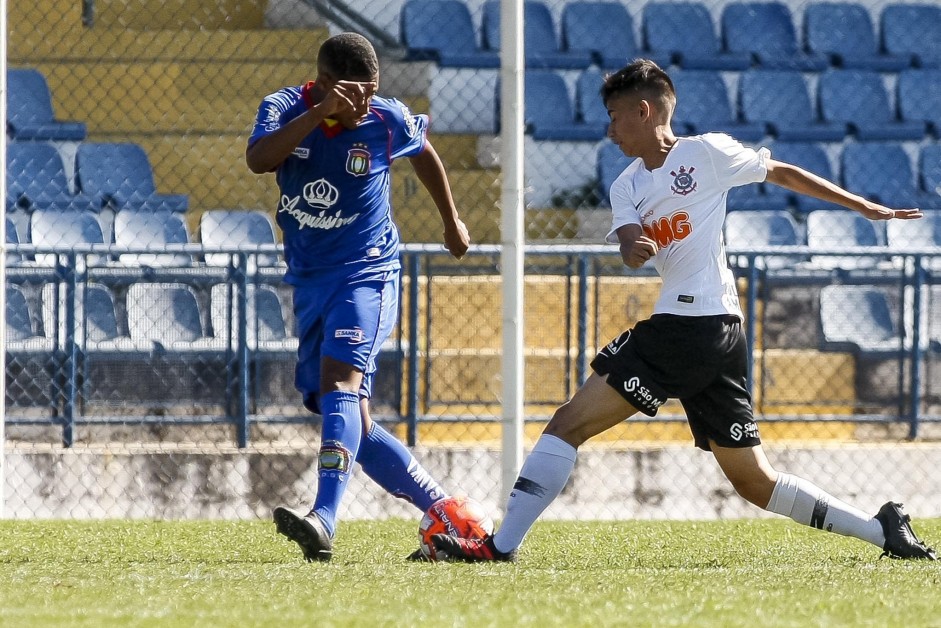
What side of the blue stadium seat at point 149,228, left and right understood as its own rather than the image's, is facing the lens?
front

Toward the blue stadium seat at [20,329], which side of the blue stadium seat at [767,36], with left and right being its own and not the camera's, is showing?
right

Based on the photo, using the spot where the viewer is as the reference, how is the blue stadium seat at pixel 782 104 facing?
facing the viewer and to the right of the viewer

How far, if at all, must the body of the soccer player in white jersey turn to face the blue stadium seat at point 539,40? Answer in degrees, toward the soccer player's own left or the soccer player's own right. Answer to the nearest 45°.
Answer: approximately 135° to the soccer player's own right

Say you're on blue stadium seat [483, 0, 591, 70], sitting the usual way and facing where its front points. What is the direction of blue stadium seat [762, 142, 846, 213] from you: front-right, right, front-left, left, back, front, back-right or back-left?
front-left

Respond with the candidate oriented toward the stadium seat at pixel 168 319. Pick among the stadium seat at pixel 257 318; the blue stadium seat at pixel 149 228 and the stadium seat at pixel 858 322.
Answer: the blue stadium seat

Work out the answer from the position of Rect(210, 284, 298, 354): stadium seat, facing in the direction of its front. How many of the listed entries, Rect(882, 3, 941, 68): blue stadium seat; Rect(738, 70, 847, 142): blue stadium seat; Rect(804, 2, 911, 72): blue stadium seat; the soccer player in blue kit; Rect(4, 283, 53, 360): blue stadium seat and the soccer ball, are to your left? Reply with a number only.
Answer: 3

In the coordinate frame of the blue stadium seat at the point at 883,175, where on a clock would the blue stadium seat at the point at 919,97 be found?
the blue stadium seat at the point at 919,97 is roughly at 8 o'clock from the blue stadium seat at the point at 883,175.

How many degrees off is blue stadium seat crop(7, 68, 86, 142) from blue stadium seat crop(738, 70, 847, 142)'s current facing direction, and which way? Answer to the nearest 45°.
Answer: approximately 90° to its right

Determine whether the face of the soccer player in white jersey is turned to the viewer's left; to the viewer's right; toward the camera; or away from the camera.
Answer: to the viewer's left

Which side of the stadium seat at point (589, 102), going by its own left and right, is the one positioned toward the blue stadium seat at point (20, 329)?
right

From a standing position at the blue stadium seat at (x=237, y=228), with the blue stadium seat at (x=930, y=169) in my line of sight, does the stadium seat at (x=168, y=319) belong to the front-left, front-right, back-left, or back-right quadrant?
back-right

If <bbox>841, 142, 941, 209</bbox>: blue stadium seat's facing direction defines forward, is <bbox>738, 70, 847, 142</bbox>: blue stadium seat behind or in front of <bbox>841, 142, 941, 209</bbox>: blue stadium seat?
behind

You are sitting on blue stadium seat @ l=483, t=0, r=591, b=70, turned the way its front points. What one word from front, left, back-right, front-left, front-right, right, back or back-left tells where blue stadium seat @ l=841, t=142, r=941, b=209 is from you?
front-left

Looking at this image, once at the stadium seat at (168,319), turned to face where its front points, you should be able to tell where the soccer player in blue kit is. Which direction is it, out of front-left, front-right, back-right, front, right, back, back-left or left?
front-right
